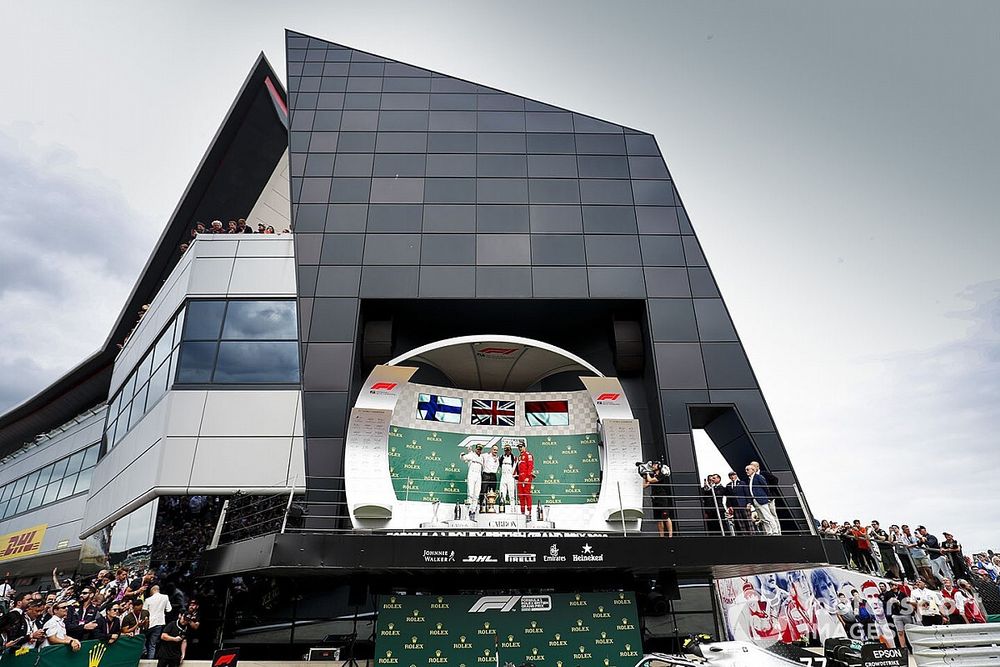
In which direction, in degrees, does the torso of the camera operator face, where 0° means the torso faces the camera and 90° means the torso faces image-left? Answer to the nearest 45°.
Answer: approximately 90°

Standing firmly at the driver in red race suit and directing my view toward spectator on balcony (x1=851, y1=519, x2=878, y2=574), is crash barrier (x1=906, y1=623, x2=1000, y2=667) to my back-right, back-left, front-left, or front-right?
front-right

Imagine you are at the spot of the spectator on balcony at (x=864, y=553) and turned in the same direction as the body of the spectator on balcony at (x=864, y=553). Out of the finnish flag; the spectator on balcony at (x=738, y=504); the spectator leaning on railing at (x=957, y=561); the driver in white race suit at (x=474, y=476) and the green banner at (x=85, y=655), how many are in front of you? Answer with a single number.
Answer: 4

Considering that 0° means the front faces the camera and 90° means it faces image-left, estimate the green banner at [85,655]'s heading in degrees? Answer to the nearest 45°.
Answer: approximately 0°

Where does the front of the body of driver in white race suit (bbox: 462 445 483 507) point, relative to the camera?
toward the camera

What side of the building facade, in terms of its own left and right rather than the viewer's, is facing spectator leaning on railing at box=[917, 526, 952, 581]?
left

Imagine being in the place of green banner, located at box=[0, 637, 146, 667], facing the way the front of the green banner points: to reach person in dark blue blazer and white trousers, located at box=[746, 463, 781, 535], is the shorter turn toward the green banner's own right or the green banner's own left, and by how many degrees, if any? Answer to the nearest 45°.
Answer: approximately 90° to the green banner's own left

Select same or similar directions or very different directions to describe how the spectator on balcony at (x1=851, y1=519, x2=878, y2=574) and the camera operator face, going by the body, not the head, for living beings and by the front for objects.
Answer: same or similar directions

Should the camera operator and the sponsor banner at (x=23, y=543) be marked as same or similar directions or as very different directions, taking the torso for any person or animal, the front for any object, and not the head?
very different directions

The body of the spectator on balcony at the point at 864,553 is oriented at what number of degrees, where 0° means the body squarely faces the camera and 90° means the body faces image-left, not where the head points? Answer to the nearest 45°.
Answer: approximately 45°

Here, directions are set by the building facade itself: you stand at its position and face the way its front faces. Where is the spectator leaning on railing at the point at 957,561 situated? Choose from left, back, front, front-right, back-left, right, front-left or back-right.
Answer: left

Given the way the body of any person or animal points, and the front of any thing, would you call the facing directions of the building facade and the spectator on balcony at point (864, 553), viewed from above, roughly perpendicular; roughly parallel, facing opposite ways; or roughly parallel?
roughly perpendicular

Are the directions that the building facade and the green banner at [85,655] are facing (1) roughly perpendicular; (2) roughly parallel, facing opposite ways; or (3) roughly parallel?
roughly parallel

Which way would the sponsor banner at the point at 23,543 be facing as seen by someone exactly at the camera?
facing the viewer and to the right of the viewer

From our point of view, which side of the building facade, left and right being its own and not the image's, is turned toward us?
front

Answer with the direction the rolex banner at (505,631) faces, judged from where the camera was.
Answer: facing the viewer
